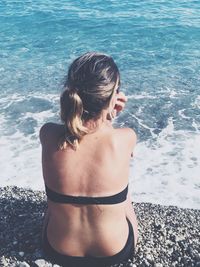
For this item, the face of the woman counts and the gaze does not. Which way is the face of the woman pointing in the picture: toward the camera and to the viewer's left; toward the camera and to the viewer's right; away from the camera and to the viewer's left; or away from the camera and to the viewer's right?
away from the camera and to the viewer's right

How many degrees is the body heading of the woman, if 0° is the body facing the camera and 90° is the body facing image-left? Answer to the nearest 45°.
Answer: approximately 180°
